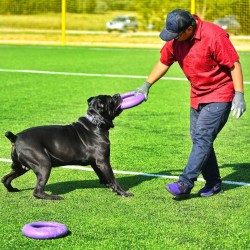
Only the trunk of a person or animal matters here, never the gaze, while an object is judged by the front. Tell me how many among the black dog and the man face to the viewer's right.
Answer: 1

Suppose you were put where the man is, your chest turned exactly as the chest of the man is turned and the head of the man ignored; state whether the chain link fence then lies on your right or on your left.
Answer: on your right

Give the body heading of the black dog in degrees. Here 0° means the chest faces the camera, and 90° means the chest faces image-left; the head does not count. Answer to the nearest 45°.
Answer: approximately 270°

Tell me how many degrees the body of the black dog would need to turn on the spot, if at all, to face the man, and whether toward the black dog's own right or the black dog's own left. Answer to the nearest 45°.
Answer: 0° — it already faces them

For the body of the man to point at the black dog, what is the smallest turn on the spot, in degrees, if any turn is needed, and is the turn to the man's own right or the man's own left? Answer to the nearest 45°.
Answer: approximately 45° to the man's own right

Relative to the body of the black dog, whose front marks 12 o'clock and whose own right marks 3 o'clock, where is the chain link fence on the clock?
The chain link fence is roughly at 9 o'clock from the black dog.

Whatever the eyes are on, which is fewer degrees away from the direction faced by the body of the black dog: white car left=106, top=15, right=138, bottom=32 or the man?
the man

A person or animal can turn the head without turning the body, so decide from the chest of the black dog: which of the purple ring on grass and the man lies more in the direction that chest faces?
the man

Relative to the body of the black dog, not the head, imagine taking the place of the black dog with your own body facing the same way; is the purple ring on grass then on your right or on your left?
on your right

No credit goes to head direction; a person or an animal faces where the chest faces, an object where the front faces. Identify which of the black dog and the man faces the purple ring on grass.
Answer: the man
